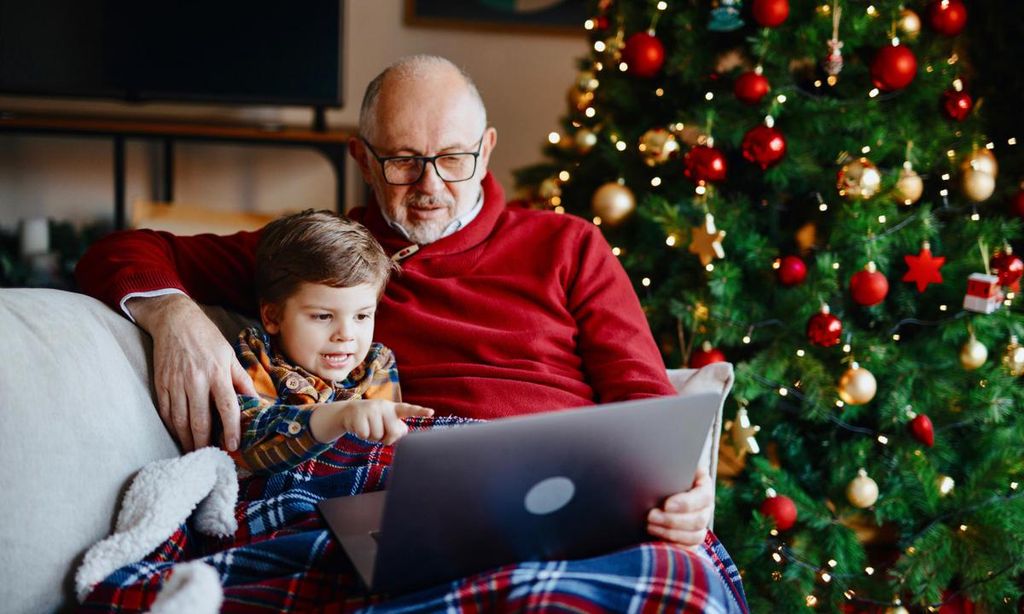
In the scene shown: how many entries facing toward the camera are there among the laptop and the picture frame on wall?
1

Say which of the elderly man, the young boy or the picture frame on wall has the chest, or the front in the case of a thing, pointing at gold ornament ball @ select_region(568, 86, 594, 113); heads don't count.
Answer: the picture frame on wall

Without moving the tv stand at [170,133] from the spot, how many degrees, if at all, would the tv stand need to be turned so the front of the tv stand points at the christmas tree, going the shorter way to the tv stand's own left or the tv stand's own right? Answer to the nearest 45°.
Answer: approximately 45° to the tv stand's own left

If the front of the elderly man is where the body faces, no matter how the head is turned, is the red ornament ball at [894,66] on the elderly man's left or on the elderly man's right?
on the elderly man's left

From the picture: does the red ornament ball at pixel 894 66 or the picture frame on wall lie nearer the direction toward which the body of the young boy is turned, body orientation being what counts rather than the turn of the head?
the red ornament ball

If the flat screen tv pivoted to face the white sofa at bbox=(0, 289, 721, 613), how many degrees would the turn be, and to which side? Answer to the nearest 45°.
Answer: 0° — it already faces it

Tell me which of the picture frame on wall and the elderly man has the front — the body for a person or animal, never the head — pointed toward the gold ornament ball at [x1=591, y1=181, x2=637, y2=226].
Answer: the picture frame on wall
